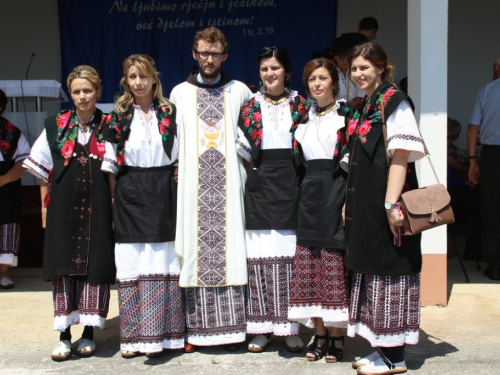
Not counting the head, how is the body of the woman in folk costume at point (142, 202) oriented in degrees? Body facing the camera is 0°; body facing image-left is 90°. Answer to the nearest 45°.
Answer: approximately 0°

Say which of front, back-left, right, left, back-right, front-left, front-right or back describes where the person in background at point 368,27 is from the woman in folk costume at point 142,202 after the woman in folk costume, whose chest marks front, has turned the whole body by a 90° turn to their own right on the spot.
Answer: back-right

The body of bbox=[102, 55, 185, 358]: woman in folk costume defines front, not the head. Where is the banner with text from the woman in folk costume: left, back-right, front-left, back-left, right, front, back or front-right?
back

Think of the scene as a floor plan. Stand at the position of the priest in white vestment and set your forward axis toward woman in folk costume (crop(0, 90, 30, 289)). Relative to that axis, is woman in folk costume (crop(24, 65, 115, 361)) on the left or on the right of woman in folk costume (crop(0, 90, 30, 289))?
left

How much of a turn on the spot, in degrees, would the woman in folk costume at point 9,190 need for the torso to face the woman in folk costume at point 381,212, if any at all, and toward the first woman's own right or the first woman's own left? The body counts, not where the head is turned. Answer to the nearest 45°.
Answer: approximately 90° to the first woman's own left

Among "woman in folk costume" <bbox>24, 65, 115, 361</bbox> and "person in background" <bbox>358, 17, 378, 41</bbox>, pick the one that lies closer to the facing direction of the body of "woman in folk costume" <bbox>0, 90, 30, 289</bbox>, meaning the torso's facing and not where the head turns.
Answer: the woman in folk costume

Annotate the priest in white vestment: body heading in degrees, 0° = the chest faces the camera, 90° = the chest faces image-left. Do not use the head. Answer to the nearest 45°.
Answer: approximately 0°

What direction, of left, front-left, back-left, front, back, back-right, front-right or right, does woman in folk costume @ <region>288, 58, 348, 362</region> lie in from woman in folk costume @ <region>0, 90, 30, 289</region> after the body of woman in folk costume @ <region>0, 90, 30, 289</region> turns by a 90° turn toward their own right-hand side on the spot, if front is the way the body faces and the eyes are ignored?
back
